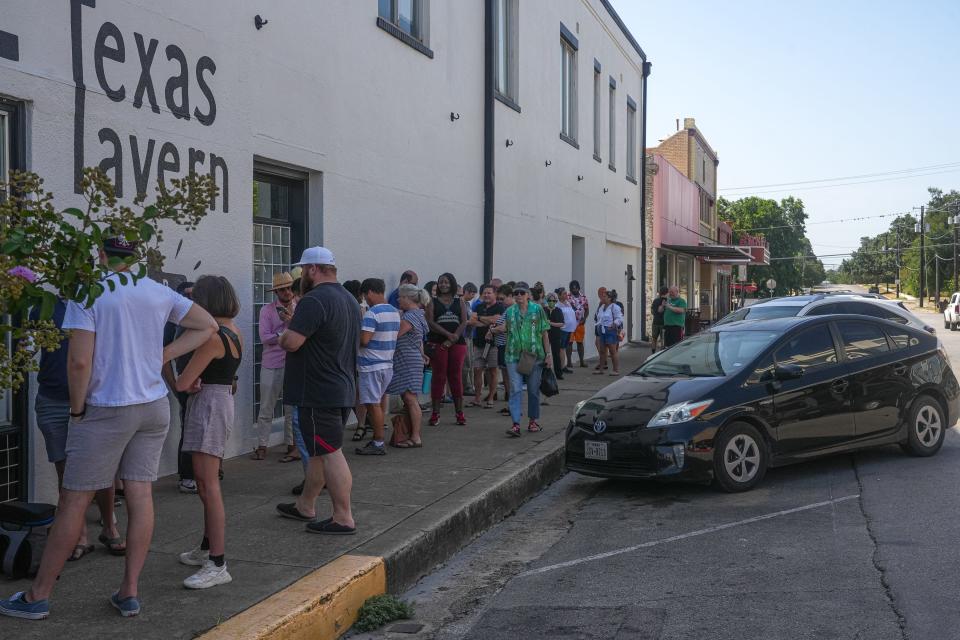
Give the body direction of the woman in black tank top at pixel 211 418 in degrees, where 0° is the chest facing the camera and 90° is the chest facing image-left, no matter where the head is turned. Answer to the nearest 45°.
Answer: approximately 90°

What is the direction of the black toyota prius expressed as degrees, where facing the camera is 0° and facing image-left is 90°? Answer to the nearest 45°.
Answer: approximately 45°

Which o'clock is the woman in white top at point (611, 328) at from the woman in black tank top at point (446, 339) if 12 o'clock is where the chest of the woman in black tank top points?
The woman in white top is roughly at 7 o'clock from the woman in black tank top.

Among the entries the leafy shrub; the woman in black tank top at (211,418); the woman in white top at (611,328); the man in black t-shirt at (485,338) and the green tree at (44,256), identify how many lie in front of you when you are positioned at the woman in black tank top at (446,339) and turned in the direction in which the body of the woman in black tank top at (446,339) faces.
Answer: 3

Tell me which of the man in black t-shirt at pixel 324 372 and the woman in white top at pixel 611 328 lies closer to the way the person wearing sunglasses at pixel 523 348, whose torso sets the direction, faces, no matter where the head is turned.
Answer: the man in black t-shirt

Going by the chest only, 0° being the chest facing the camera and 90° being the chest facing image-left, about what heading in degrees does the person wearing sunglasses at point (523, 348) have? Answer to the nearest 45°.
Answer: approximately 0°

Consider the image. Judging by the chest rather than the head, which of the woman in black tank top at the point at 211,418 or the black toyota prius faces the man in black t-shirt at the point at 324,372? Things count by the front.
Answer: the black toyota prius

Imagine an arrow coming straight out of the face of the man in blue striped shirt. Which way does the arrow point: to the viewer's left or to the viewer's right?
to the viewer's left

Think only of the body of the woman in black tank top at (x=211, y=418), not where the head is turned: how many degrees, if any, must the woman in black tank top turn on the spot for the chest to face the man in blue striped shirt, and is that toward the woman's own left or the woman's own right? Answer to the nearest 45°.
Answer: approximately 135° to the woman's own right

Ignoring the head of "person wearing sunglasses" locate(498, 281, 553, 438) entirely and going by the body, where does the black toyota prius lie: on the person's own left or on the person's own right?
on the person's own left
